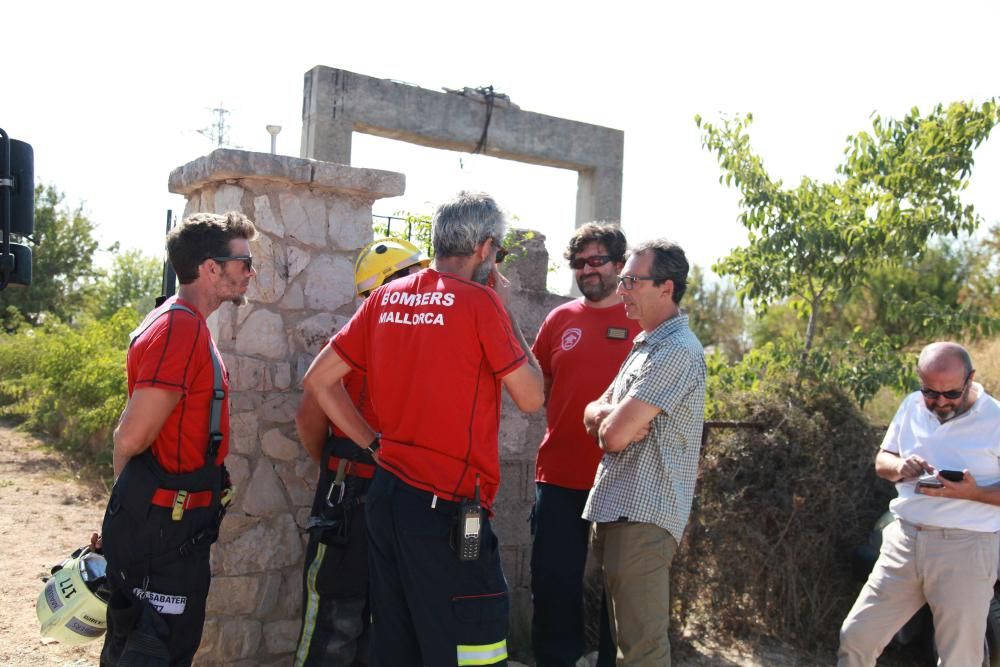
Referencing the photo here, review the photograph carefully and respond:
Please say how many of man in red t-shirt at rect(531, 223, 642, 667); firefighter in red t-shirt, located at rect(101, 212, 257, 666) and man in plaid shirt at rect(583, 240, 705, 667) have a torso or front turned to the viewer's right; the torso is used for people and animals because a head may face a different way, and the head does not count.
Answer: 1

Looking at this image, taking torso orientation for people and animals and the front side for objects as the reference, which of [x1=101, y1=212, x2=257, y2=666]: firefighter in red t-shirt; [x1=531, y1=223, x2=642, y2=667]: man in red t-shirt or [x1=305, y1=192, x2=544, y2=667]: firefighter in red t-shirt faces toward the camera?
the man in red t-shirt

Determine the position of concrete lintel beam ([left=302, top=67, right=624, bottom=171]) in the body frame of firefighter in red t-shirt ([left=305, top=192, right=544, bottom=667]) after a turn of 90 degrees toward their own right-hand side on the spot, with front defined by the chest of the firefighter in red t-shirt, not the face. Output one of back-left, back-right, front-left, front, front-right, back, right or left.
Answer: back-left

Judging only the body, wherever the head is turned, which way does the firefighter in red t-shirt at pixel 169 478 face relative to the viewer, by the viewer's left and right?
facing to the right of the viewer

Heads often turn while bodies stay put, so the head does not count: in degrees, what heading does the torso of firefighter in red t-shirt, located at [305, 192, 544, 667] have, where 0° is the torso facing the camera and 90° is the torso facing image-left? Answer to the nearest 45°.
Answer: approximately 225°

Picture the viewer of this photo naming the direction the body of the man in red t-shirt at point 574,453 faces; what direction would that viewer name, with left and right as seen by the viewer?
facing the viewer

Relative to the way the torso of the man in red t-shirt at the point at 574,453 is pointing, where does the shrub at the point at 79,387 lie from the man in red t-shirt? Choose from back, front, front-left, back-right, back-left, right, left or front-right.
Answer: back-right

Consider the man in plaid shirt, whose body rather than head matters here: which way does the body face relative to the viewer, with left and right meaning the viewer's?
facing to the left of the viewer

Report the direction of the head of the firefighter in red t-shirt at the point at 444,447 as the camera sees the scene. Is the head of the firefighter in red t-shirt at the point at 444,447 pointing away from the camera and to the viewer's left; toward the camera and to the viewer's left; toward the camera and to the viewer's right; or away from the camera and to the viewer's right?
away from the camera and to the viewer's right

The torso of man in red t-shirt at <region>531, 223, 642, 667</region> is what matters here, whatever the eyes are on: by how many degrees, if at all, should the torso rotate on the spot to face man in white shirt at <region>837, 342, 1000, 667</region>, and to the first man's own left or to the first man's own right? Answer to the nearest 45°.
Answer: approximately 90° to the first man's own left

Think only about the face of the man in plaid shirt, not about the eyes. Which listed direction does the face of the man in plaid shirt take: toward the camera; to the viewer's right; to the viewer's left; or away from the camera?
to the viewer's left
